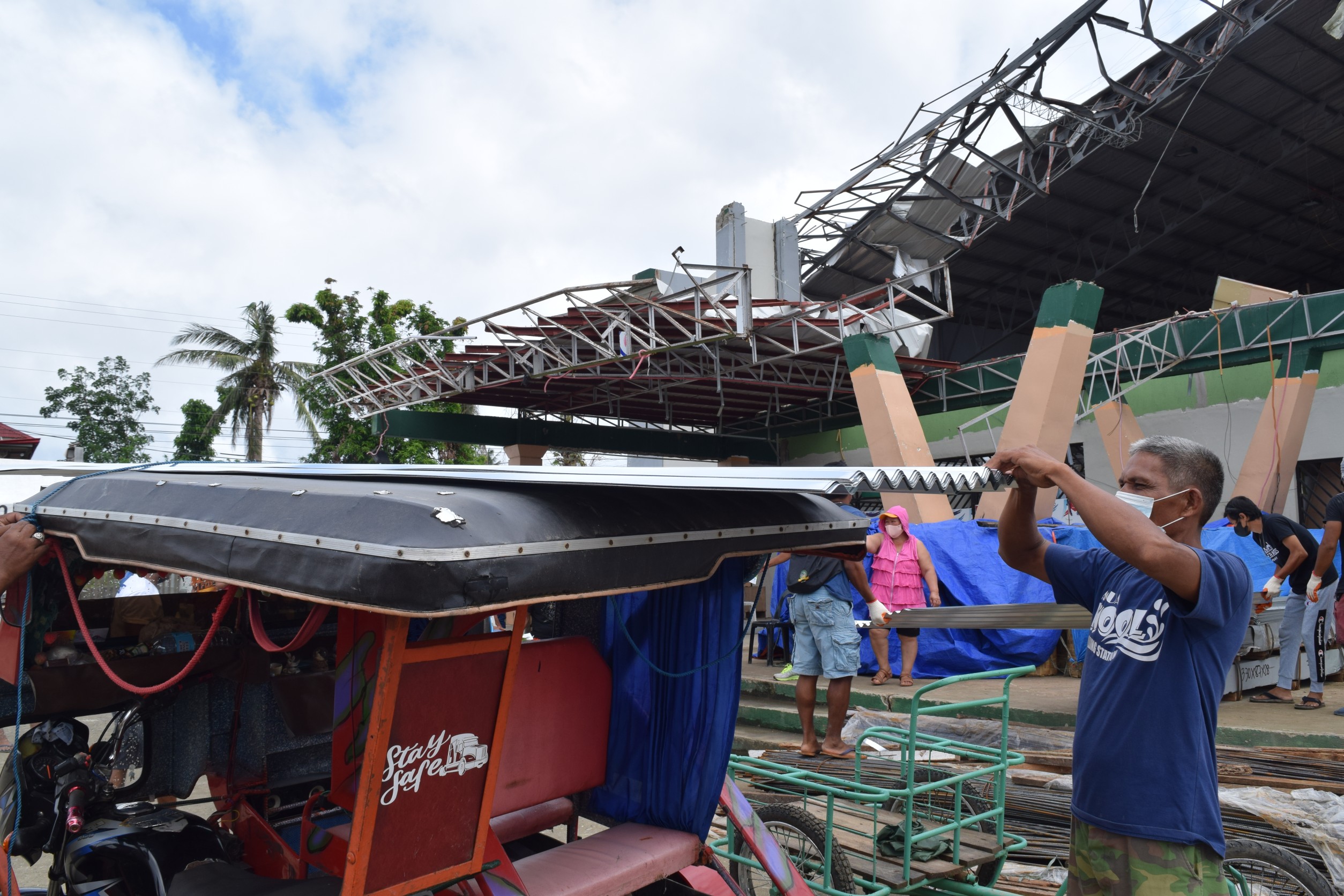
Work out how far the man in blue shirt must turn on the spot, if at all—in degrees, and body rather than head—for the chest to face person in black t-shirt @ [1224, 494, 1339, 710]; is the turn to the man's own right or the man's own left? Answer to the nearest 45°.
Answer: approximately 135° to the man's own right

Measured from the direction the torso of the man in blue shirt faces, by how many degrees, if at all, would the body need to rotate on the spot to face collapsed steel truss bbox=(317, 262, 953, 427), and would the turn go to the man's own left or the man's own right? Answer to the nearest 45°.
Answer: approximately 90° to the man's own right

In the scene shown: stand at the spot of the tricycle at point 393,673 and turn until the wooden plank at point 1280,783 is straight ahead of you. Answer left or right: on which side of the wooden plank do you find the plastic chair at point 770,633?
left

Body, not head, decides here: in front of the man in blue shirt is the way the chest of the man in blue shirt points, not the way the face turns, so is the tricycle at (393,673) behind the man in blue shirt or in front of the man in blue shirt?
in front

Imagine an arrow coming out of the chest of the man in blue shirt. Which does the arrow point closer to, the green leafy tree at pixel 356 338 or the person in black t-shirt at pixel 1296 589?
the green leafy tree

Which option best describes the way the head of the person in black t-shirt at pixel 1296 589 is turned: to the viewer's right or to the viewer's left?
to the viewer's left

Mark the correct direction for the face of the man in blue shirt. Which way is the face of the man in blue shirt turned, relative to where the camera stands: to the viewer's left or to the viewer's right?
to the viewer's left

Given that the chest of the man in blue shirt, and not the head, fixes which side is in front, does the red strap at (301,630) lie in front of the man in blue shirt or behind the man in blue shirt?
in front

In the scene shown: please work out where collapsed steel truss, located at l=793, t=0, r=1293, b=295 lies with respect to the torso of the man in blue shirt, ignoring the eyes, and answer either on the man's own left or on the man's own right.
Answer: on the man's own right

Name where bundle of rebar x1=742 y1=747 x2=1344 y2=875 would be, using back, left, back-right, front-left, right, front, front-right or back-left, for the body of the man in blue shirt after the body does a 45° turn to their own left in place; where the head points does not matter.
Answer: back

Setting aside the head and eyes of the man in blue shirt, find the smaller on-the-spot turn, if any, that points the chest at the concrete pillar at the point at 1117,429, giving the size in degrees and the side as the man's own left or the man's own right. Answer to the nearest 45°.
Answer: approximately 135° to the man's own right

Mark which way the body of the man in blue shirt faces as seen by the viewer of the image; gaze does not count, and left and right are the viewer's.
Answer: facing the viewer and to the left of the viewer
